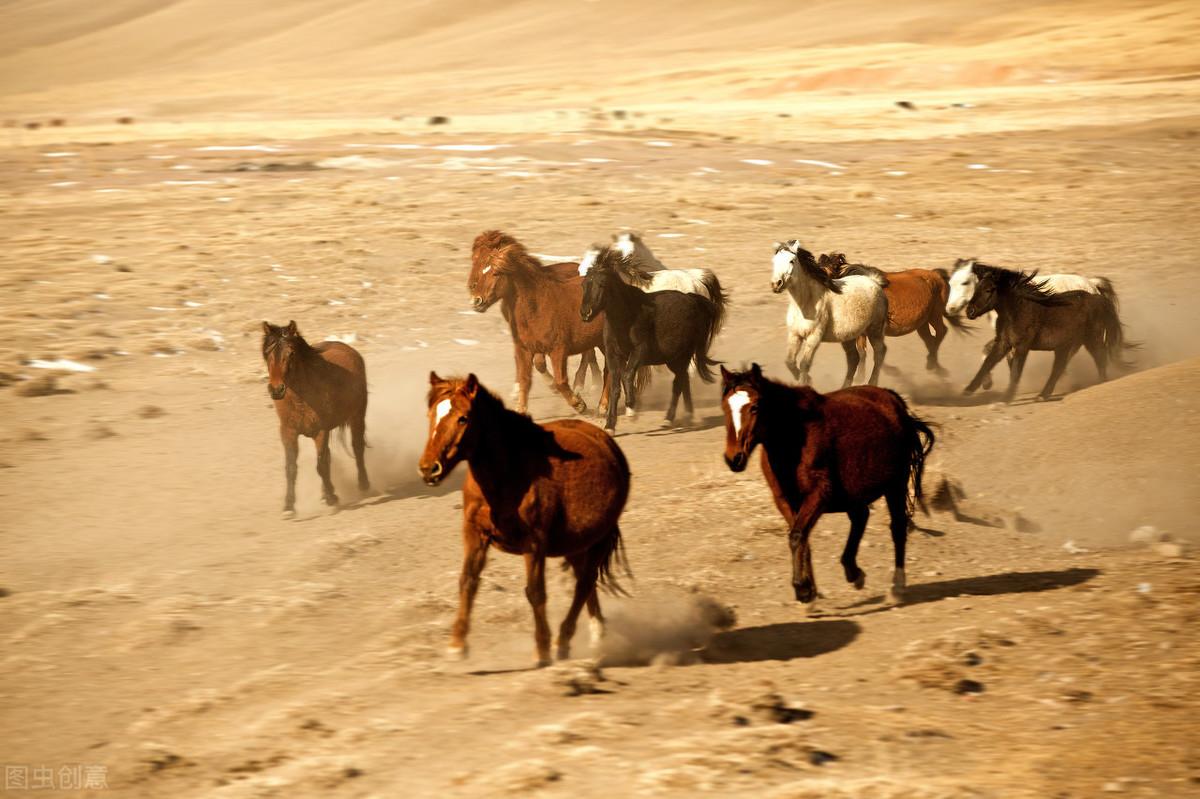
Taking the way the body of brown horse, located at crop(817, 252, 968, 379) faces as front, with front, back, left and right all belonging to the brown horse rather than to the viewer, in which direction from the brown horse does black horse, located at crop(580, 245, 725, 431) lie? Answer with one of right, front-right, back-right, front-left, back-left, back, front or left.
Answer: front-left

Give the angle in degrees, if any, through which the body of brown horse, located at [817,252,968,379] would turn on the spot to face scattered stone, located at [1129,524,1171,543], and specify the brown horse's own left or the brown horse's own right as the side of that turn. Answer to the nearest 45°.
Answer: approximately 90° to the brown horse's own left

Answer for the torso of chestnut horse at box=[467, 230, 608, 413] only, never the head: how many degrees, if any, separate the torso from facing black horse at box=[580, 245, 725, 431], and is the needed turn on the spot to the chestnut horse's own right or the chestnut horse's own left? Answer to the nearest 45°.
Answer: approximately 90° to the chestnut horse's own left

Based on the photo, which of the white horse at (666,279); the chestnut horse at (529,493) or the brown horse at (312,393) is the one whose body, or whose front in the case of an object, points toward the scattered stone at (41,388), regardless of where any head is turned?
the white horse

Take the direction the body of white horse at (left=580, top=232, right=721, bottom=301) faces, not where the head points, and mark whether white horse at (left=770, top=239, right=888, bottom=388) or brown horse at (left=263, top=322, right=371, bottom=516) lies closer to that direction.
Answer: the brown horse

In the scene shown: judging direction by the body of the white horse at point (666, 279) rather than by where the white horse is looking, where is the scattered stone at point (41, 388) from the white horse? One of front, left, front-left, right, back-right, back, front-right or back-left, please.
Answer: front

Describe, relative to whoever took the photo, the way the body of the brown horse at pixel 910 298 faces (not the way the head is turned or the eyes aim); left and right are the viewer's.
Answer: facing to the left of the viewer

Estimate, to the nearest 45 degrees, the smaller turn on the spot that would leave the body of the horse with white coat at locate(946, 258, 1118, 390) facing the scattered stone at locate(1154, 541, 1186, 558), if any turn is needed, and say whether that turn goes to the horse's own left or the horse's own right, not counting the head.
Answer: approximately 90° to the horse's own left

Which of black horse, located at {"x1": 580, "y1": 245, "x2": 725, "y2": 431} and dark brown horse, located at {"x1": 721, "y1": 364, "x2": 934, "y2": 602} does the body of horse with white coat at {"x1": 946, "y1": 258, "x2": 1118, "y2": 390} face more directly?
the black horse

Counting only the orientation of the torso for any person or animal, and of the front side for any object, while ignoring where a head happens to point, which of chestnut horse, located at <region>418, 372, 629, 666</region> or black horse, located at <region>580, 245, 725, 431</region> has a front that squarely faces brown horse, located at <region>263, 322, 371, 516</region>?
the black horse

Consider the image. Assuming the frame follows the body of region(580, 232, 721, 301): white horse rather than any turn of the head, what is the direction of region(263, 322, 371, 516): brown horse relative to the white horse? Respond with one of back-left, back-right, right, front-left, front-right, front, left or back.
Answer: front-left

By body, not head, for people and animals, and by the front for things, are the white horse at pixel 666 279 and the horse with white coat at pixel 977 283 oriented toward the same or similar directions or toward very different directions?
same or similar directions

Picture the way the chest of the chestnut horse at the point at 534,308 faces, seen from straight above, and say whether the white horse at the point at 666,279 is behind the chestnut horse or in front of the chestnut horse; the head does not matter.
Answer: behind

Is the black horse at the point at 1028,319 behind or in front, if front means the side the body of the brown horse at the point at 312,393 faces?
behind

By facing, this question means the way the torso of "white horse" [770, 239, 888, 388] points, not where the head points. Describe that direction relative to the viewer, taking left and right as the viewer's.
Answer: facing the viewer and to the left of the viewer

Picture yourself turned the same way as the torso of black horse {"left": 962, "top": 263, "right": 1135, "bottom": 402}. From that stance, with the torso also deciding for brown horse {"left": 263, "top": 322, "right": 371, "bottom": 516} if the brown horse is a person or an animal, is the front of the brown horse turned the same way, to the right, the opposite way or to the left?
to the left

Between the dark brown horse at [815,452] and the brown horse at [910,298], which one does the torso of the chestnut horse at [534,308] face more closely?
the dark brown horse

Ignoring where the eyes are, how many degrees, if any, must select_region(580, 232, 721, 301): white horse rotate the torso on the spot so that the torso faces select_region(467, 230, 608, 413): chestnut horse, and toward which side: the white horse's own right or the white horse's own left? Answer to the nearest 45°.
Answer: approximately 45° to the white horse's own left

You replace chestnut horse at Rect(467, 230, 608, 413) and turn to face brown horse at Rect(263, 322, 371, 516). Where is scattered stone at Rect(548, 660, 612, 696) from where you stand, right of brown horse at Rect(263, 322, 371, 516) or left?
left

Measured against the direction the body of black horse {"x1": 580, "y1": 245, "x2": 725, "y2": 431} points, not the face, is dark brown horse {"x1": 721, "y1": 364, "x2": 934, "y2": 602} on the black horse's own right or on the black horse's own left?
on the black horse's own left

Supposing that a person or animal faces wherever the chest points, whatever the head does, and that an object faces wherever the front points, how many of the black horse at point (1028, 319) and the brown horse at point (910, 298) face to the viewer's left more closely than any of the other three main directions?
2
